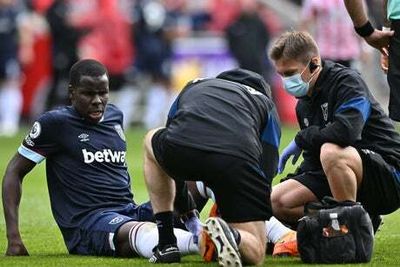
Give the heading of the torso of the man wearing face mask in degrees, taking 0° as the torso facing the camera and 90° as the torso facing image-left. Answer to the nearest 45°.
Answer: approximately 45°
